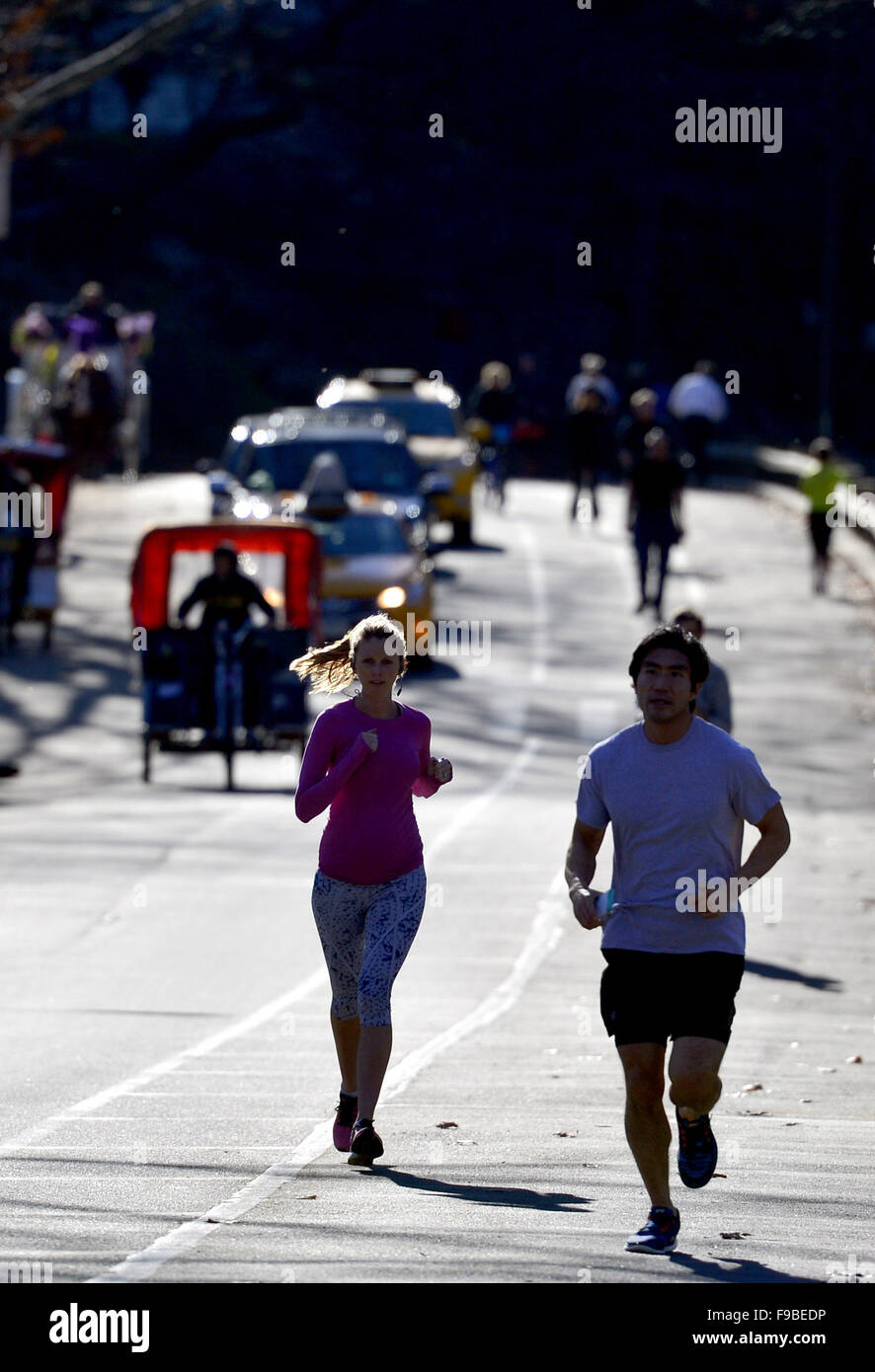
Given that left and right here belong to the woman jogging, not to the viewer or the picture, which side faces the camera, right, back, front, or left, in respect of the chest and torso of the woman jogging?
front

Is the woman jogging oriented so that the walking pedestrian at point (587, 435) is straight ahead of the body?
no

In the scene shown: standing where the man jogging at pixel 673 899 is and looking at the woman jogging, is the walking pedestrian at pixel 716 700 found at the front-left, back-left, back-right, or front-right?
front-right

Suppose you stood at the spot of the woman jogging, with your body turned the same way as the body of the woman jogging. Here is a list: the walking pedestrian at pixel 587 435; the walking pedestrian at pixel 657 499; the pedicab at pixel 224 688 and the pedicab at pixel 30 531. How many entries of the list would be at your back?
4

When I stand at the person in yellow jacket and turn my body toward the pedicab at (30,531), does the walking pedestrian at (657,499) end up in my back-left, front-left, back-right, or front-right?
front-left

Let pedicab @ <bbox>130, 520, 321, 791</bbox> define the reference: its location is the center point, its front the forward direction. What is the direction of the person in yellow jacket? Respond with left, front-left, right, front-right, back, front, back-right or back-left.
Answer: back-left

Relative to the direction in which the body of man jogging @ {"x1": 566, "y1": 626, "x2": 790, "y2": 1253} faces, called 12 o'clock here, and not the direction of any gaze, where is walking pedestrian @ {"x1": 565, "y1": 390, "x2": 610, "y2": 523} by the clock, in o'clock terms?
The walking pedestrian is roughly at 6 o'clock from the man jogging.

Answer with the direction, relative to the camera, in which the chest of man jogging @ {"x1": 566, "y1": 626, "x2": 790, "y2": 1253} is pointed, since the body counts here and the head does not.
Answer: toward the camera

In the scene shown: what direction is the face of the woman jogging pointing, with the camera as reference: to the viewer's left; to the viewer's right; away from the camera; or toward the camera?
toward the camera

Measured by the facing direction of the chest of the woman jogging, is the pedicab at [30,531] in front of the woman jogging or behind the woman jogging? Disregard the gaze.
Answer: behind
